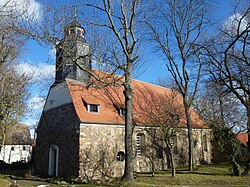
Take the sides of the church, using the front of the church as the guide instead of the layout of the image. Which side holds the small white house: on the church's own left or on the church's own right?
on the church's own right

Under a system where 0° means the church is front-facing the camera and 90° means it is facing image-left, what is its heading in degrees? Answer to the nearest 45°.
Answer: approximately 45°

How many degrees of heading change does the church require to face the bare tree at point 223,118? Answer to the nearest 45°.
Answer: approximately 135° to its left
